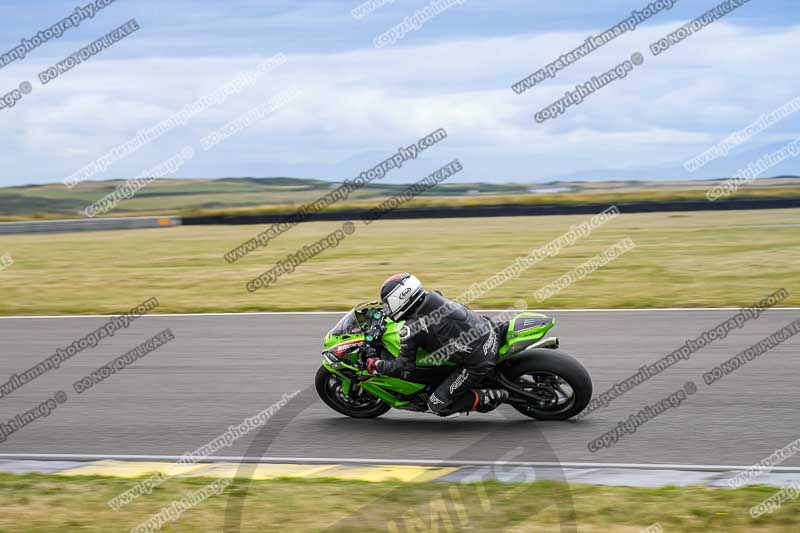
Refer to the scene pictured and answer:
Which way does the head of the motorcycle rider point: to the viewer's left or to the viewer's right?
to the viewer's left

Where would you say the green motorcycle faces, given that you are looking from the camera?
facing to the left of the viewer

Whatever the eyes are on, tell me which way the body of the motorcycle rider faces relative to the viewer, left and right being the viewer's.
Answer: facing to the left of the viewer
